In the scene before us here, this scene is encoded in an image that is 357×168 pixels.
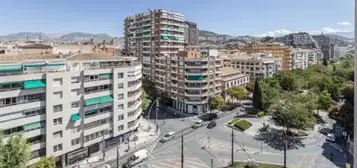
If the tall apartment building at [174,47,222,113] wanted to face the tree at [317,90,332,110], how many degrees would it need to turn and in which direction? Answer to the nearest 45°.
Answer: approximately 90° to its left

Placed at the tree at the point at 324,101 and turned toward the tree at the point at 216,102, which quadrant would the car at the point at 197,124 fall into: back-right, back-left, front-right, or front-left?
front-left

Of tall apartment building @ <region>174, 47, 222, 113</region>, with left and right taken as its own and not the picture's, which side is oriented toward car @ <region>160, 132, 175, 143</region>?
front

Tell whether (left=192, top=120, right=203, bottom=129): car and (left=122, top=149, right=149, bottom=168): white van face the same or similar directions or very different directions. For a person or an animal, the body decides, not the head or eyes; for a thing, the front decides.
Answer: same or similar directions

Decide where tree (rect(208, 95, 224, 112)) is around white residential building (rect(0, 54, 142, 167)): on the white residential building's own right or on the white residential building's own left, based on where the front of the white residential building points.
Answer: on the white residential building's own left

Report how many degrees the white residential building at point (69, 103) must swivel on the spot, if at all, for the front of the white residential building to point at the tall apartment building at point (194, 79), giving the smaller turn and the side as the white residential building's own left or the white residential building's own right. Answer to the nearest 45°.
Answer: approximately 90° to the white residential building's own left

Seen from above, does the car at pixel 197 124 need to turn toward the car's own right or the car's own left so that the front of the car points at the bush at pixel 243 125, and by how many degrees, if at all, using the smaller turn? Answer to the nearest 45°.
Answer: approximately 135° to the car's own left

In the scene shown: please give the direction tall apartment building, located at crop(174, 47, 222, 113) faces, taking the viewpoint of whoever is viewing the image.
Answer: facing the viewer

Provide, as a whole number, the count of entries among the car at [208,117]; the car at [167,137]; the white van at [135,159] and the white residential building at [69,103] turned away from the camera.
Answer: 0

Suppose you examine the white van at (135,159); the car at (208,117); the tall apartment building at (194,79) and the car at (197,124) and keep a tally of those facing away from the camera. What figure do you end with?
0
